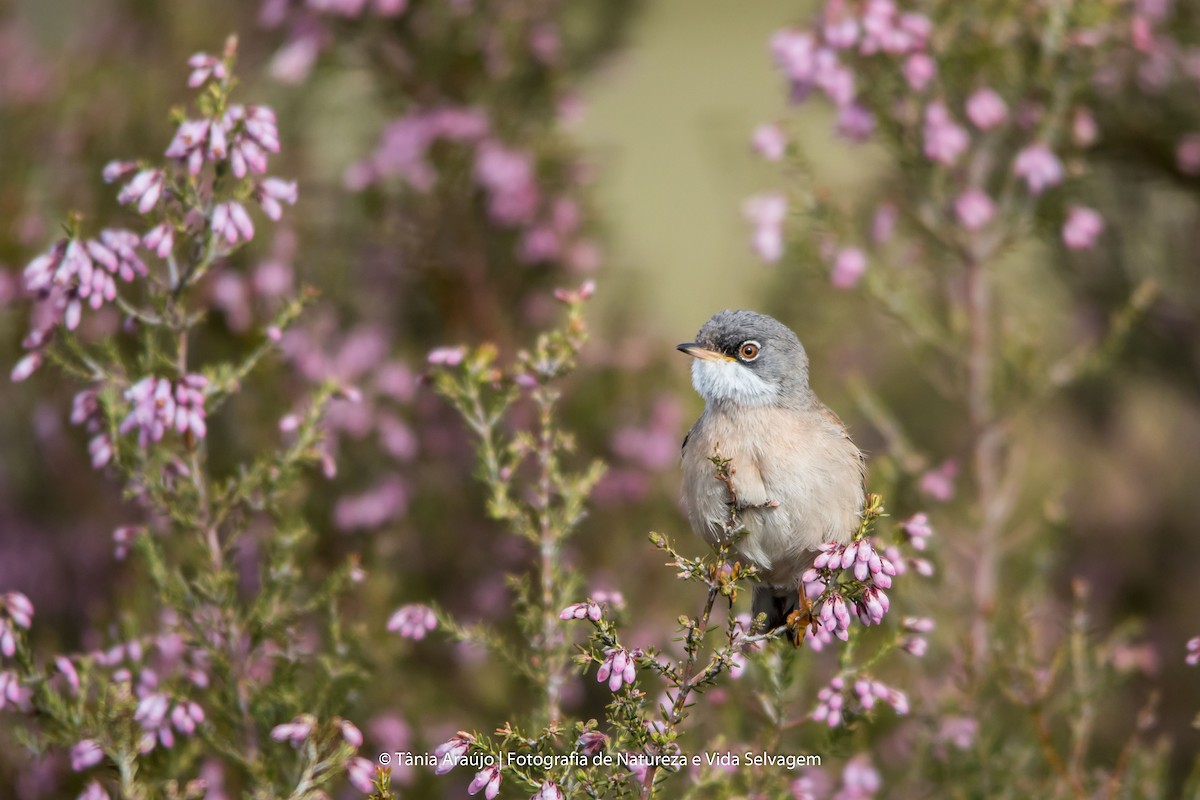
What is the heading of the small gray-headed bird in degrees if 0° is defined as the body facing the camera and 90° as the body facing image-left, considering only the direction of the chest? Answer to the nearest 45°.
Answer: approximately 45°

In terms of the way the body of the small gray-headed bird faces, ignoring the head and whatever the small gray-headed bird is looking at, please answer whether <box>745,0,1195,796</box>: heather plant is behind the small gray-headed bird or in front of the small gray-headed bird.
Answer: behind

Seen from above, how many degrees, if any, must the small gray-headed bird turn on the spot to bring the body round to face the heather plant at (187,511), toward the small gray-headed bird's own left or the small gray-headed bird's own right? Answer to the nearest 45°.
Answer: approximately 45° to the small gray-headed bird's own right
